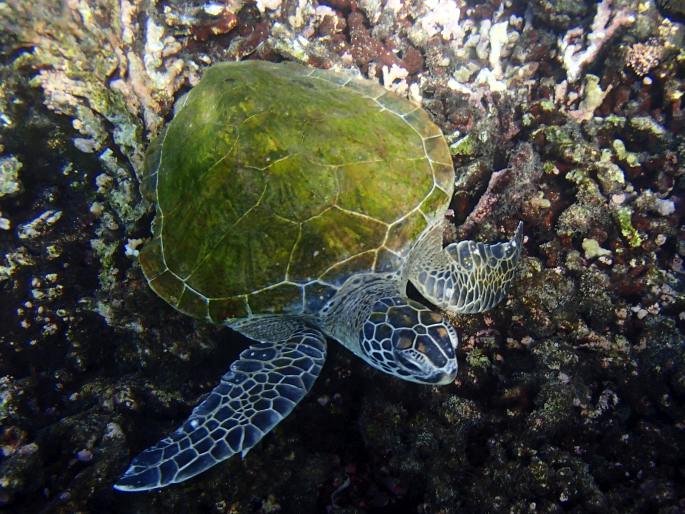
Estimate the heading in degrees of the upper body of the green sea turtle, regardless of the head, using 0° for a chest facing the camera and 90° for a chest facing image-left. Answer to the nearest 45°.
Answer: approximately 315°

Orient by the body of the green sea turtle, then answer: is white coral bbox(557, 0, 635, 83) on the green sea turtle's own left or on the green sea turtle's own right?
on the green sea turtle's own left
